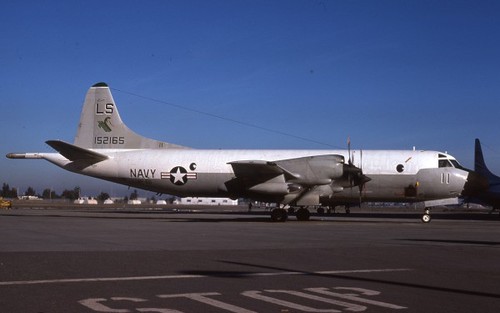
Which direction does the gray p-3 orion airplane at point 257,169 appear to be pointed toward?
to the viewer's right
